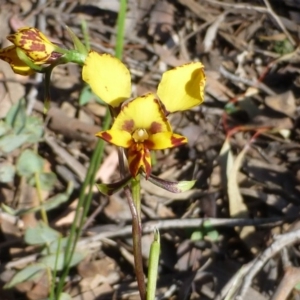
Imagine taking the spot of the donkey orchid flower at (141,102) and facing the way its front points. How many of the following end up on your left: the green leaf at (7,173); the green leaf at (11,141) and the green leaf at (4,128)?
0

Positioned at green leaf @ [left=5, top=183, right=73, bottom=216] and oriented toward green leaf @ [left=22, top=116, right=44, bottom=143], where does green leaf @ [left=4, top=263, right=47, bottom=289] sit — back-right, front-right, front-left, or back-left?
back-left

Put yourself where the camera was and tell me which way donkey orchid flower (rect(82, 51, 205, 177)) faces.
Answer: facing the viewer

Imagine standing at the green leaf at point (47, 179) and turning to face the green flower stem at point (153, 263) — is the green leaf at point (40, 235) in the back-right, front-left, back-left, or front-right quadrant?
front-right

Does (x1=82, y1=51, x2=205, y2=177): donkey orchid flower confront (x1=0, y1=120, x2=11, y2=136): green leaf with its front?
no
